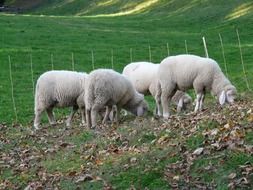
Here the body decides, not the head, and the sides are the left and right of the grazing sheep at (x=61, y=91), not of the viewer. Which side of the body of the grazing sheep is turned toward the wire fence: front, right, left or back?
left

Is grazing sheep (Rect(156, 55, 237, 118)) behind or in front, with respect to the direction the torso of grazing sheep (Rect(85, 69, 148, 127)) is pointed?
in front

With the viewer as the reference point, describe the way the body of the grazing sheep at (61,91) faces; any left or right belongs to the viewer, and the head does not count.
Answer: facing to the right of the viewer

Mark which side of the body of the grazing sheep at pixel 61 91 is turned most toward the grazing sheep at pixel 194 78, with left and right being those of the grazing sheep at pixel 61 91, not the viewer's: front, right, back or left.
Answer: front

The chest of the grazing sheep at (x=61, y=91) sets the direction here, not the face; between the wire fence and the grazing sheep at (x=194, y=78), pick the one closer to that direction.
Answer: the grazing sheep

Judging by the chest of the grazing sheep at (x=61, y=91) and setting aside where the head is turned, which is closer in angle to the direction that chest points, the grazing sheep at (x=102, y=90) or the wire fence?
the grazing sheep

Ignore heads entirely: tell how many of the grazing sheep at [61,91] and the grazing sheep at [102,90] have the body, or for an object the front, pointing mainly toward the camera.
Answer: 0

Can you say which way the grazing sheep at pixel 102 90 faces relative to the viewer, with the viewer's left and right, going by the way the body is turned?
facing away from the viewer and to the right of the viewer

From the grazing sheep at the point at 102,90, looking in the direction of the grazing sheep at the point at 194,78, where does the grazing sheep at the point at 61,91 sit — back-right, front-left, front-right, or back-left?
back-left
